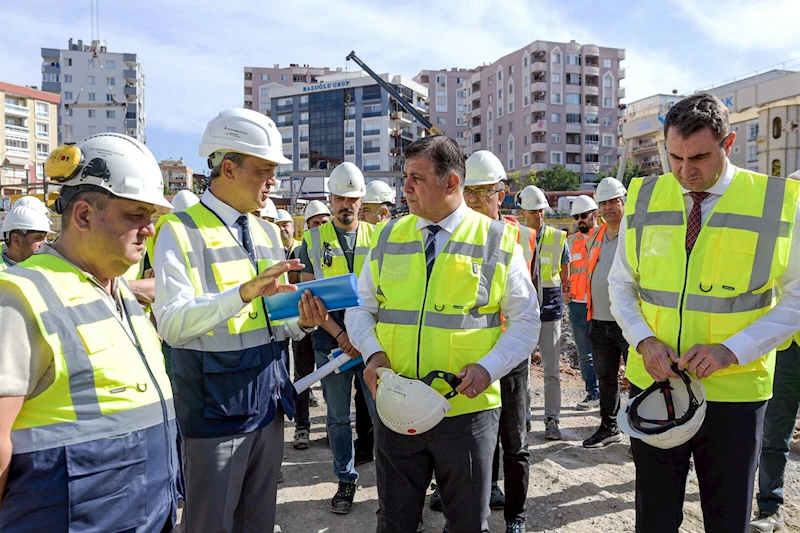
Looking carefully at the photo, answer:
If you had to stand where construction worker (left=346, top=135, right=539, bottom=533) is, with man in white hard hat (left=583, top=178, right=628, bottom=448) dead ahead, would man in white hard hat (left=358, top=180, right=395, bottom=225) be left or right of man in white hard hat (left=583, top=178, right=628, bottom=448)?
left

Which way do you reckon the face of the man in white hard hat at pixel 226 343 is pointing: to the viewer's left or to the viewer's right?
to the viewer's right

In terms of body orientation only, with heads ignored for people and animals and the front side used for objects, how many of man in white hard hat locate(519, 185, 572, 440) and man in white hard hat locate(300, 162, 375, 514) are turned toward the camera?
2

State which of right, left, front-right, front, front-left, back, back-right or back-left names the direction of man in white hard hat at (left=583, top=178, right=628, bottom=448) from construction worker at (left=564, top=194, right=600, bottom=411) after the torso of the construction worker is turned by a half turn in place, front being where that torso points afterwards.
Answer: back-right

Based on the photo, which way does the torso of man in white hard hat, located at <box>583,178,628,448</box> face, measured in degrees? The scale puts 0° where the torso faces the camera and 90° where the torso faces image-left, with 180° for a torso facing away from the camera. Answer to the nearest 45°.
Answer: approximately 45°

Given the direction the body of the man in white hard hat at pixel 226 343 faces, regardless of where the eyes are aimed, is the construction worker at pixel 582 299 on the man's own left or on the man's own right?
on the man's own left

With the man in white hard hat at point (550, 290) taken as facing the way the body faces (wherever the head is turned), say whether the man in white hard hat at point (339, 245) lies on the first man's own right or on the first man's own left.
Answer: on the first man's own right

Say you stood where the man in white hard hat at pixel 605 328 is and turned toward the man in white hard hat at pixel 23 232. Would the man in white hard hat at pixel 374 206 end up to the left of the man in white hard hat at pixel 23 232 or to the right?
right

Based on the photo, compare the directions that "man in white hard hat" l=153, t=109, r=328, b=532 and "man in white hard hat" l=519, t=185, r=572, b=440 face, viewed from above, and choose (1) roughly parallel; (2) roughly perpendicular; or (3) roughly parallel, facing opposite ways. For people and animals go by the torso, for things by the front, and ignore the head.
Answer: roughly perpendicular

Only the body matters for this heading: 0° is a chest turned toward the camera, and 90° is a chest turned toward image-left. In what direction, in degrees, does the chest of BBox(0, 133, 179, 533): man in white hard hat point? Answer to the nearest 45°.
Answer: approximately 315°

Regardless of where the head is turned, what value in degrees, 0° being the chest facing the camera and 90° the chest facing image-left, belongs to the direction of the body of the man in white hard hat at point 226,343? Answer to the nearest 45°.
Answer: approximately 315°

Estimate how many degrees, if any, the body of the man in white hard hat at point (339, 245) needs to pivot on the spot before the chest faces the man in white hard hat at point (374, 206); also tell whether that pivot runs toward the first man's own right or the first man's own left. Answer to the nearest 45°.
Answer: approximately 180°
